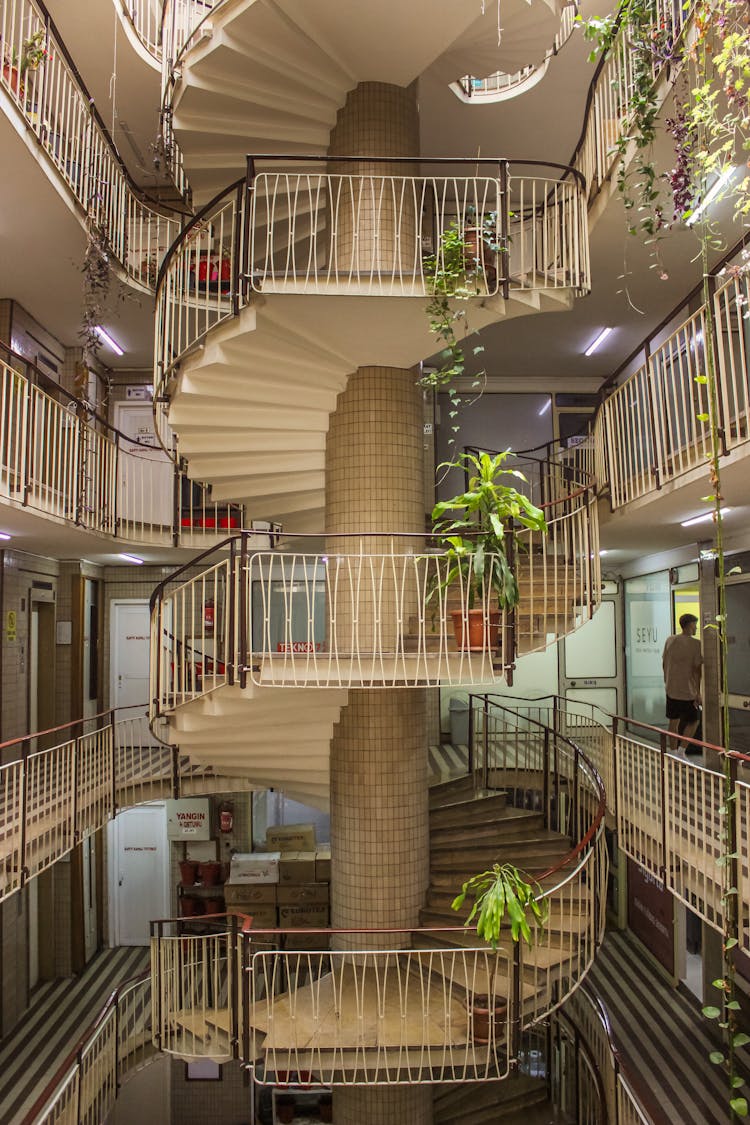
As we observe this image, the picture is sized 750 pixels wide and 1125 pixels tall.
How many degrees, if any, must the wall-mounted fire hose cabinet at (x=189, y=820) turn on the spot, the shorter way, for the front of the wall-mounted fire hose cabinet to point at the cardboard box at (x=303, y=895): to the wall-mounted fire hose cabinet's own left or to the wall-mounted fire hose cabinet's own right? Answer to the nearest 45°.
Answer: approximately 45° to the wall-mounted fire hose cabinet's own left

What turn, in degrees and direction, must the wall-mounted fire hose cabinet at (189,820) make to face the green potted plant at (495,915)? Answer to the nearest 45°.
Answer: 0° — it already faces it

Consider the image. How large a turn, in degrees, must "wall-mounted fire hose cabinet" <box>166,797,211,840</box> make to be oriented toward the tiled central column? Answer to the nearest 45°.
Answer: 0° — it already faces it

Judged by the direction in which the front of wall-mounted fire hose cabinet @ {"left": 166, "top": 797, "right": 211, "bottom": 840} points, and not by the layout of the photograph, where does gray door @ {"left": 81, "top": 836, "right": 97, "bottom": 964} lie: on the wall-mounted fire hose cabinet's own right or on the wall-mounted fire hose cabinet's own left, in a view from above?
on the wall-mounted fire hose cabinet's own right

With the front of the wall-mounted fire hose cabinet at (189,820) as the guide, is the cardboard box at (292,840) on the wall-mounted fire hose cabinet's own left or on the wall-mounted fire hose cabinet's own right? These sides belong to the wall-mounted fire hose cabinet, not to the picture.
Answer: on the wall-mounted fire hose cabinet's own left

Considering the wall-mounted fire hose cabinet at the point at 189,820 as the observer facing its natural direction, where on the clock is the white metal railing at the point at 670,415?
The white metal railing is roughly at 11 o'clock from the wall-mounted fire hose cabinet.

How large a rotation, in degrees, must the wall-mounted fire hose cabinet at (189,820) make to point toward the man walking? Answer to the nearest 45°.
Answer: approximately 45° to its left

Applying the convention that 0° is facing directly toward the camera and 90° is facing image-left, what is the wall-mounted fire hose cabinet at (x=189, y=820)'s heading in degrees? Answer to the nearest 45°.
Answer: approximately 0°
